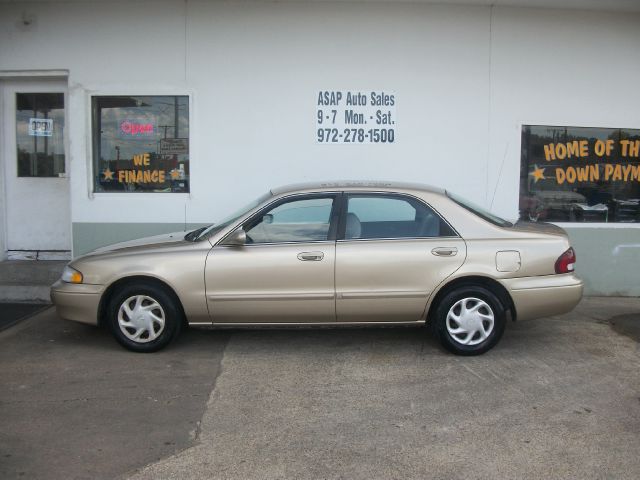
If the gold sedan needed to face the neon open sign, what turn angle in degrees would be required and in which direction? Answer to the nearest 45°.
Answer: approximately 45° to its right

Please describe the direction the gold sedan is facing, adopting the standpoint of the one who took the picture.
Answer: facing to the left of the viewer

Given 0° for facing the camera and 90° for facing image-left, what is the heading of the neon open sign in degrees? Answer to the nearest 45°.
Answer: approximately 0°

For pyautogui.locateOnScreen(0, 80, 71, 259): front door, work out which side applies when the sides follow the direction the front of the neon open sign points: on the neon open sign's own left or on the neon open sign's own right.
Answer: on the neon open sign's own right

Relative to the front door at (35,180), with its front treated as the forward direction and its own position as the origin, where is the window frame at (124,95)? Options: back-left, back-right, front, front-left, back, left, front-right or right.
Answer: front-left

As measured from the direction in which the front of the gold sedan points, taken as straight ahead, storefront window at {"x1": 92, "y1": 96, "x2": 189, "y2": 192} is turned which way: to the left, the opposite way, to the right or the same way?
to the left

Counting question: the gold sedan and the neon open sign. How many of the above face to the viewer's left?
1

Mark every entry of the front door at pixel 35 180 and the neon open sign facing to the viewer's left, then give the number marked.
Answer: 0

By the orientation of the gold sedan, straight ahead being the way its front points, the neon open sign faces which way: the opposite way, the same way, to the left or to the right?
to the left

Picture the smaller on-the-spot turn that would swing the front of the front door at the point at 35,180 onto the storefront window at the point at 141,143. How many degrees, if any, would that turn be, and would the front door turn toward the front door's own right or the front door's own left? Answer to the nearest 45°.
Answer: approximately 45° to the front door's own left

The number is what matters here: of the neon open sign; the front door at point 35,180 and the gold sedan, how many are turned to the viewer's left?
1

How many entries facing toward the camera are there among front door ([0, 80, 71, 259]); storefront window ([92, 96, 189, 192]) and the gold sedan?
2

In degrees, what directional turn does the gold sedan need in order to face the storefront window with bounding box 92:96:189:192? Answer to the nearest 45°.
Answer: approximately 45° to its right
